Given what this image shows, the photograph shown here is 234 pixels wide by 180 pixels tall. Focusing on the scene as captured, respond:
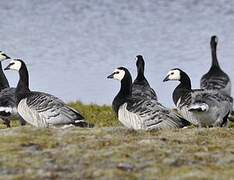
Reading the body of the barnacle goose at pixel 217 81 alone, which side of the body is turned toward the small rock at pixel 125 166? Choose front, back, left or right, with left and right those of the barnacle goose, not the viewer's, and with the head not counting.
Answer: back

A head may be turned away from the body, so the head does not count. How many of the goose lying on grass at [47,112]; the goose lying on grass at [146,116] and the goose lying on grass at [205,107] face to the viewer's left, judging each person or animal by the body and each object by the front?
3

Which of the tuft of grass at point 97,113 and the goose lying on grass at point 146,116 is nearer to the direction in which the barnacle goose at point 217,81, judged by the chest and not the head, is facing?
the tuft of grass

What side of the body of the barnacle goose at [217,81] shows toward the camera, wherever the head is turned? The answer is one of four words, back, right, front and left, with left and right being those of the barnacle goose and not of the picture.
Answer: back

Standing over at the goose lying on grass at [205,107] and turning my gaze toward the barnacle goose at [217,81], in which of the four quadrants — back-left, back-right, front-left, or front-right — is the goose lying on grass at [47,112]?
back-left

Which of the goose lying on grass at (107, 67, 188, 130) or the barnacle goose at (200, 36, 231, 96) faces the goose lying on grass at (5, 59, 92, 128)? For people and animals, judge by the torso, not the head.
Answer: the goose lying on grass at (107, 67, 188, 130)

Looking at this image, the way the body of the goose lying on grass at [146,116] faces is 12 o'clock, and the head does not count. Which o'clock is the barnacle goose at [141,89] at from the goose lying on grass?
The barnacle goose is roughly at 3 o'clock from the goose lying on grass.

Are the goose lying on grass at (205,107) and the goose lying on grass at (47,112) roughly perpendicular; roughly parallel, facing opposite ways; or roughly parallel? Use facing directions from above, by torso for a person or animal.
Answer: roughly parallel

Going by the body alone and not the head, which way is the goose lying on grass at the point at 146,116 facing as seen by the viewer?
to the viewer's left

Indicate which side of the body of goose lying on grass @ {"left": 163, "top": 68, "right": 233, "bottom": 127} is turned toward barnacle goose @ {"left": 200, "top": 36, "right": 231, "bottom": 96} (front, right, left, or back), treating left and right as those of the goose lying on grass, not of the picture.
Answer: right

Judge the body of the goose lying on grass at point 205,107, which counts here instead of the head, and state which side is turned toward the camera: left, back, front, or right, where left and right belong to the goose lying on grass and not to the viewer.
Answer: left

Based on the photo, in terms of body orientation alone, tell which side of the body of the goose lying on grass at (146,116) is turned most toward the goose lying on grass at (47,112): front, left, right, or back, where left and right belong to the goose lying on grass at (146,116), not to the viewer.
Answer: front

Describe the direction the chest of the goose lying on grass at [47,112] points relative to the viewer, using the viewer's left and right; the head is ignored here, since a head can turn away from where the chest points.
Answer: facing to the left of the viewer

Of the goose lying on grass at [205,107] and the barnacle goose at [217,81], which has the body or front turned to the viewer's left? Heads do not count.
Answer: the goose lying on grass
